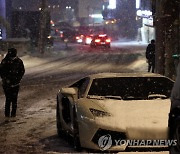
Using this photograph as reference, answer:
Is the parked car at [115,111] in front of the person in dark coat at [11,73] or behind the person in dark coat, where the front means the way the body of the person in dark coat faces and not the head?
behind

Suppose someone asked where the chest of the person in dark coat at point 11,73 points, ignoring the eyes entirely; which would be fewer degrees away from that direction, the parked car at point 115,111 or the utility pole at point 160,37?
the utility pole

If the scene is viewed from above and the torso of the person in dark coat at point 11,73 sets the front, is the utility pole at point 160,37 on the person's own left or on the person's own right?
on the person's own right

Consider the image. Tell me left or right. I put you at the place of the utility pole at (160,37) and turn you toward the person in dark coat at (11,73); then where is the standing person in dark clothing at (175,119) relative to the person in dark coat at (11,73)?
left

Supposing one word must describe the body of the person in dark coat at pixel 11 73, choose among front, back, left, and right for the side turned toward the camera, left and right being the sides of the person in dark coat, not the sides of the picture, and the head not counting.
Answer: back

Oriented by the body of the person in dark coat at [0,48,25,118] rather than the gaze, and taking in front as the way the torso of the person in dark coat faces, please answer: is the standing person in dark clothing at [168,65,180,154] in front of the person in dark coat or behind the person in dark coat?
behind
